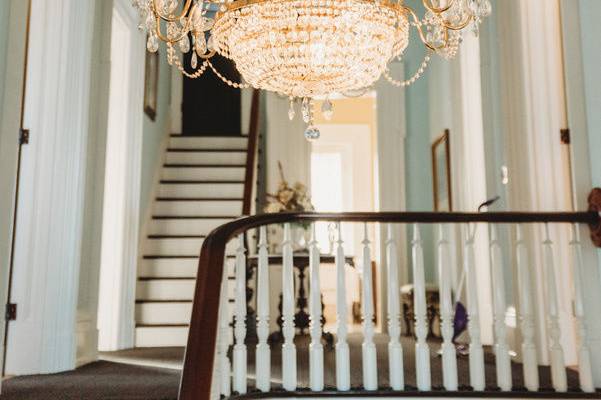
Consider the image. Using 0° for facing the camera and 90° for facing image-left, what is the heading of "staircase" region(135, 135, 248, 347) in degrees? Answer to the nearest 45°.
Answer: approximately 0°

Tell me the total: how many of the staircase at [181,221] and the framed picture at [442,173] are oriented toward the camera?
1

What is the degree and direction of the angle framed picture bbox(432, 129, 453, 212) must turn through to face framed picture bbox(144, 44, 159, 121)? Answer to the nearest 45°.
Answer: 0° — it already faces it

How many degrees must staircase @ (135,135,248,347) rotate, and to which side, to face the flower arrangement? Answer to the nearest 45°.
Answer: approximately 45° to its left

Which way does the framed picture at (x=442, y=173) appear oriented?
to the viewer's left

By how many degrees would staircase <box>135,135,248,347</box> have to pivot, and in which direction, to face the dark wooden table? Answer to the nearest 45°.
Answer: approximately 45° to its left

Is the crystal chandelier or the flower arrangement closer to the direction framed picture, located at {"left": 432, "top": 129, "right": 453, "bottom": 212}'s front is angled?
the flower arrangement

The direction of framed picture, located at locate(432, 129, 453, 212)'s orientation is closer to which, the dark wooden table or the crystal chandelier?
the dark wooden table

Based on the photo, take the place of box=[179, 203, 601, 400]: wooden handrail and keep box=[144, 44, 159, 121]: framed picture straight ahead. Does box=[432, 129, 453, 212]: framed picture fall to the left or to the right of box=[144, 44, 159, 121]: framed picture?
right

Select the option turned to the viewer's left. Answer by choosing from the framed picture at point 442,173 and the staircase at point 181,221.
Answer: the framed picture
